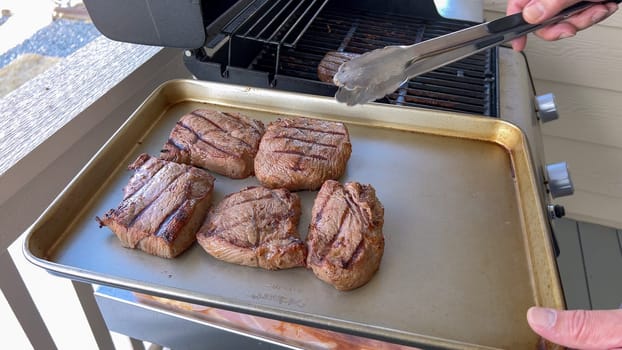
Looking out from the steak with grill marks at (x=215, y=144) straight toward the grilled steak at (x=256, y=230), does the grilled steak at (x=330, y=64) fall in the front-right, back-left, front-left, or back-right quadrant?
back-left

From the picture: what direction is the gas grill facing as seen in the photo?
to the viewer's right
